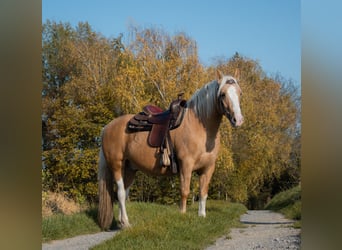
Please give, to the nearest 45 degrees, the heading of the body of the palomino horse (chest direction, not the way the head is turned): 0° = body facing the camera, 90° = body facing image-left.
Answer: approximately 315°
